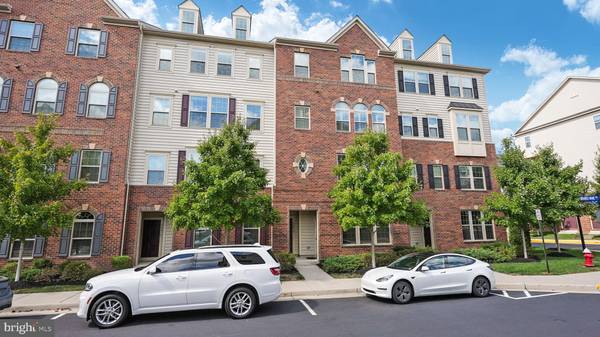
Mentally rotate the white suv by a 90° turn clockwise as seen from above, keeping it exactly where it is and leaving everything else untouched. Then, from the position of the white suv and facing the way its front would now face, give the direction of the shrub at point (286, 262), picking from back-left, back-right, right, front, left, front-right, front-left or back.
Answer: front-right

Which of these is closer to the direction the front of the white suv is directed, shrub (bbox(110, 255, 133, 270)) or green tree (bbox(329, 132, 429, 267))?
the shrub

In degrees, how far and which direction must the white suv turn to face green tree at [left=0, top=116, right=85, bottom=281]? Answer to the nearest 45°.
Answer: approximately 45° to its right

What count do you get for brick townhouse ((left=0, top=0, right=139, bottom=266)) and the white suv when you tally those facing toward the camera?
1

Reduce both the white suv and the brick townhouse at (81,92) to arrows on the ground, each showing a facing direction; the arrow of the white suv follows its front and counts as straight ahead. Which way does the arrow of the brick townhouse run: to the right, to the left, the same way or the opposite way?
to the left

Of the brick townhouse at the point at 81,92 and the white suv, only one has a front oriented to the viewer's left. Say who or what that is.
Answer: the white suv

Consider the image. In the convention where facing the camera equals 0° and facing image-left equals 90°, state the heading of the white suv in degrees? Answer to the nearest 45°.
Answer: approximately 90°

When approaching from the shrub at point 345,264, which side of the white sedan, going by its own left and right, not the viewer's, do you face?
right

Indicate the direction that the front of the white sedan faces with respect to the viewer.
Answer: facing the viewer and to the left of the viewer

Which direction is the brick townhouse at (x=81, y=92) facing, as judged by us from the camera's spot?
facing the viewer

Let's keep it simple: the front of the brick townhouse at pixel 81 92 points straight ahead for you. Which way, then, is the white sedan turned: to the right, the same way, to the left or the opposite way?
to the right

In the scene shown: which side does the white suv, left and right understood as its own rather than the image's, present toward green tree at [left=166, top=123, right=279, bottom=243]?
right

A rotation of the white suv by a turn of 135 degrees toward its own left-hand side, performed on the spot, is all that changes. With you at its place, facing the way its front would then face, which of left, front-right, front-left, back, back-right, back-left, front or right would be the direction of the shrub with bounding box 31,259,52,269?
back

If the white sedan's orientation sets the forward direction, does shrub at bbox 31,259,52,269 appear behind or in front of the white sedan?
in front
